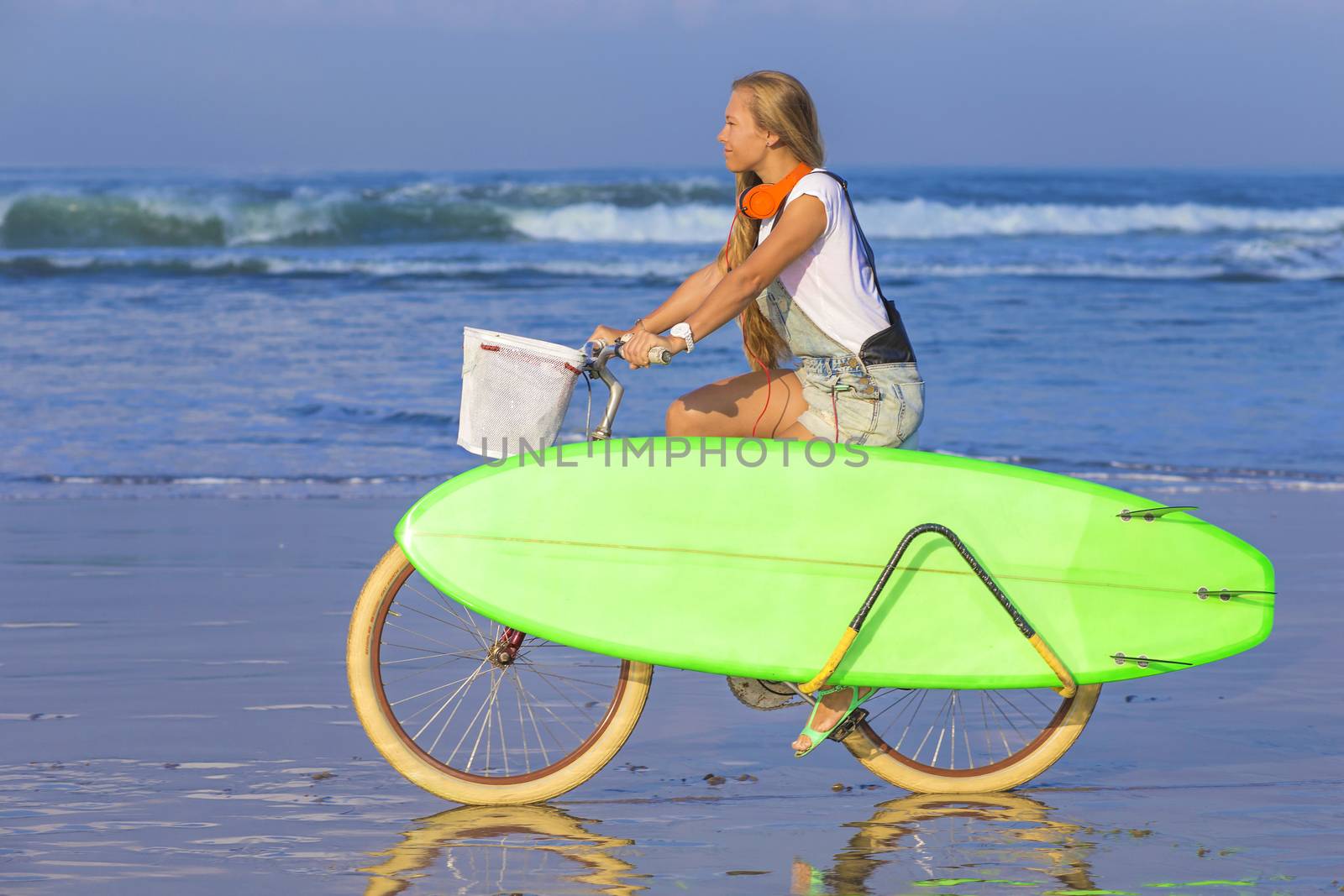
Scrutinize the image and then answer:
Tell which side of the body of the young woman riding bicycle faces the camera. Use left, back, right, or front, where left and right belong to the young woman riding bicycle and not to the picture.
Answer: left

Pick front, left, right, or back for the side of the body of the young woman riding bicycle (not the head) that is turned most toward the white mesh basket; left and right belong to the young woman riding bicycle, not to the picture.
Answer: front

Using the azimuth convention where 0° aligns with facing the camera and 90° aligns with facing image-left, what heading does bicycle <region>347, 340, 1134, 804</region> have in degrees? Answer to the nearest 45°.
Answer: approximately 90°

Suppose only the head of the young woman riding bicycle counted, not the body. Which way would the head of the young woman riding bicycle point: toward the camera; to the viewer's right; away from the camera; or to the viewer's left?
to the viewer's left
